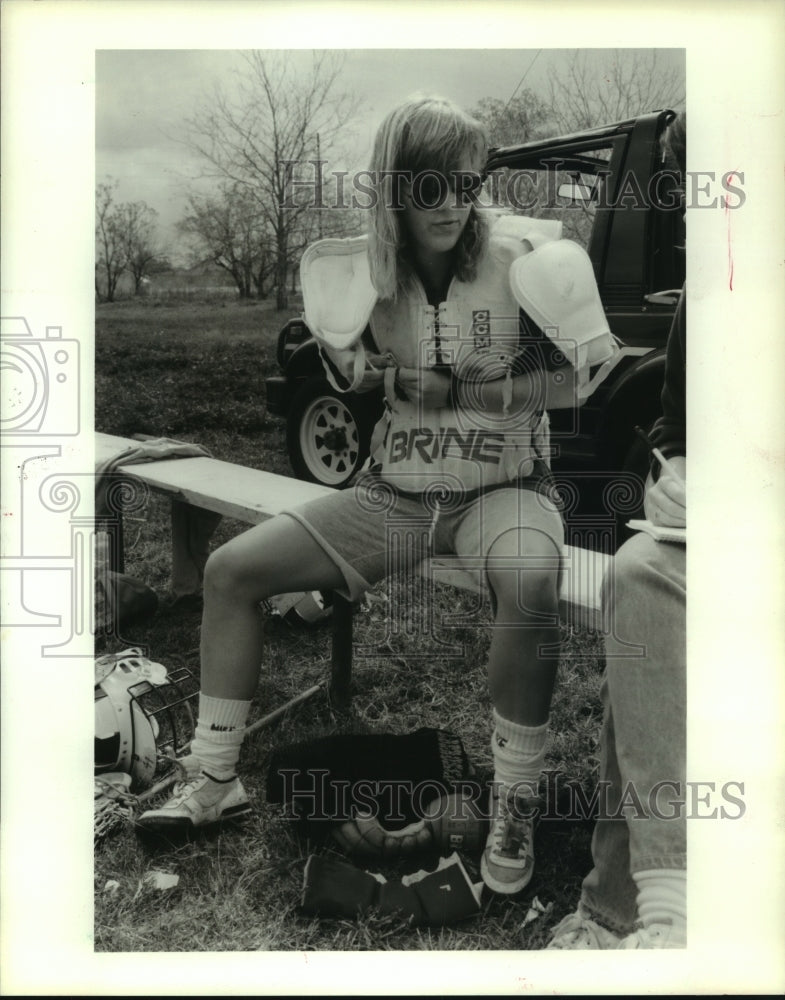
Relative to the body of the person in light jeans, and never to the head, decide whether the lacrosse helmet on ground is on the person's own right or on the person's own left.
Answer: on the person's own right

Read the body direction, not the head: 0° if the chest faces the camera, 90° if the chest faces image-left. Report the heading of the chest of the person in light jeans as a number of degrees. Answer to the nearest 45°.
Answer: approximately 45°
